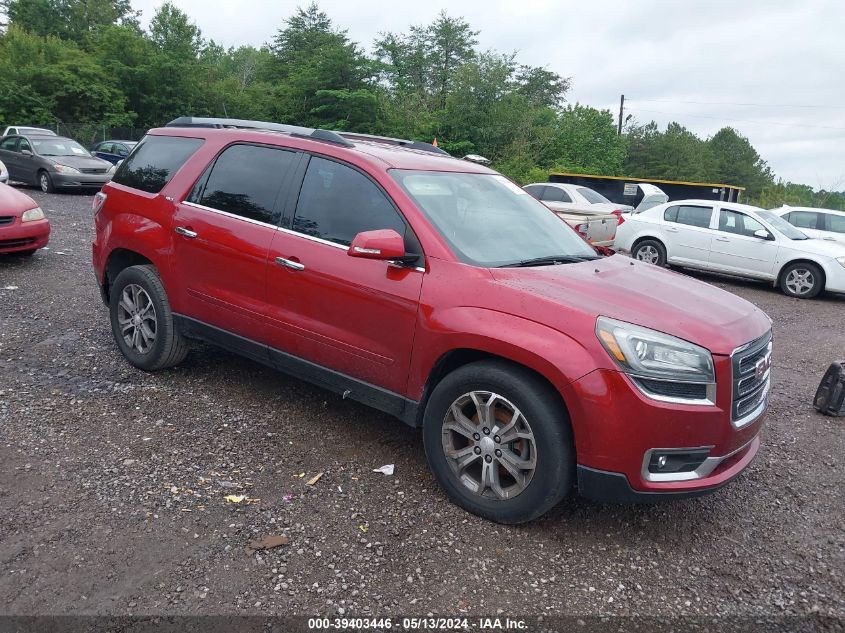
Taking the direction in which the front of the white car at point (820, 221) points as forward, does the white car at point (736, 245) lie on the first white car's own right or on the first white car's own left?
on the first white car's own right

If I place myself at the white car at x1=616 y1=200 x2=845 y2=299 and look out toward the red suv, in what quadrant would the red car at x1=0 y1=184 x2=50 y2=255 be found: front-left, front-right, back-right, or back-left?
front-right

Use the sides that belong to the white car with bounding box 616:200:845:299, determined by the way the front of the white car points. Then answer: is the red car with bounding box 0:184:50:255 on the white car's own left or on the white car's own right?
on the white car's own right

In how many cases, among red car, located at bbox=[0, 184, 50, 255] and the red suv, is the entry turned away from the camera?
0

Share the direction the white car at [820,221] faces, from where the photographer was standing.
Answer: facing the viewer and to the right of the viewer

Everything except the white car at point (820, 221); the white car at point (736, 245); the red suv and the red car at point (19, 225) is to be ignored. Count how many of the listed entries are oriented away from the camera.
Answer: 0

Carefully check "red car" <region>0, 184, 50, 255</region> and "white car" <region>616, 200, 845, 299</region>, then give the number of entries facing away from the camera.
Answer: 0

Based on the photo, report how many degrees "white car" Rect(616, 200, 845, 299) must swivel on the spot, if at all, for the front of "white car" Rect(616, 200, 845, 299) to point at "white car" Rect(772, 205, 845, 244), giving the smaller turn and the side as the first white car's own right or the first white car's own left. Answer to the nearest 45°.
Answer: approximately 90° to the first white car's own left

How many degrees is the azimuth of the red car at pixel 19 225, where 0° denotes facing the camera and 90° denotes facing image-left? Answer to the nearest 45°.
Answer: approximately 315°

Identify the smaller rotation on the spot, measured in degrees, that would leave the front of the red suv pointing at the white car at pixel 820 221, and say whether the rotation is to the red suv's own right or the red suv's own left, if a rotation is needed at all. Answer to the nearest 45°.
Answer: approximately 90° to the red suv's own left

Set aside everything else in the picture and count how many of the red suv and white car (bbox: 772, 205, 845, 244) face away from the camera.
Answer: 0
